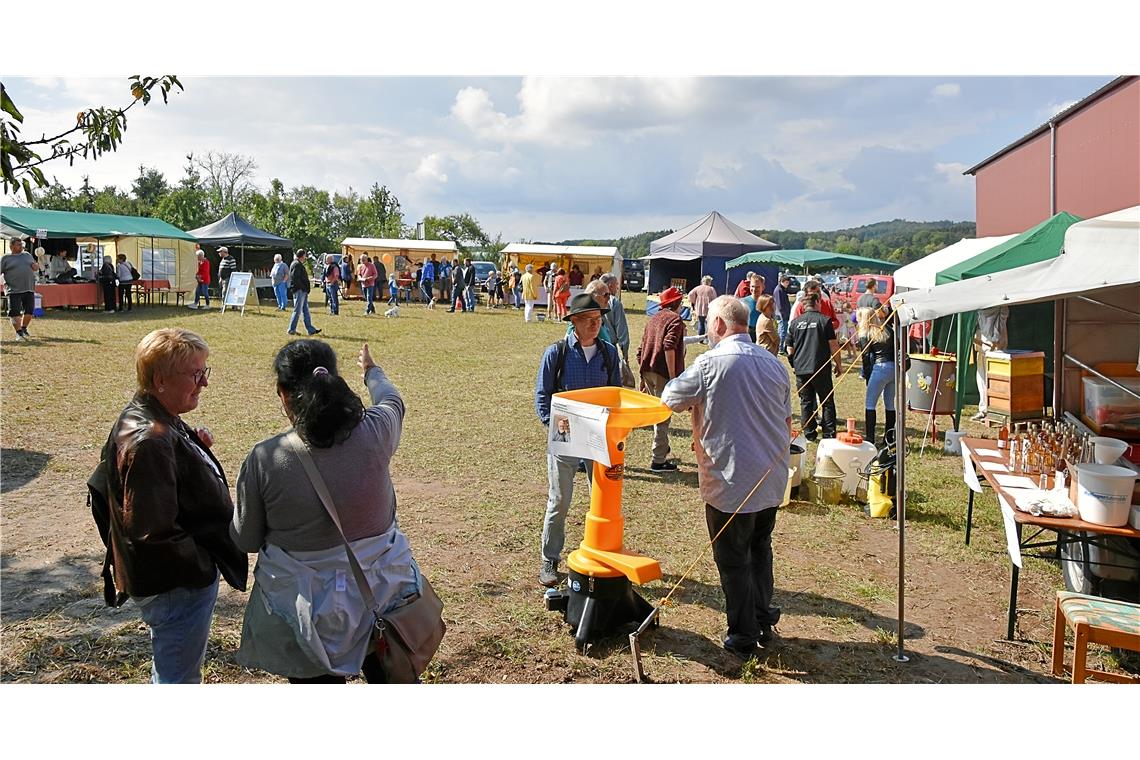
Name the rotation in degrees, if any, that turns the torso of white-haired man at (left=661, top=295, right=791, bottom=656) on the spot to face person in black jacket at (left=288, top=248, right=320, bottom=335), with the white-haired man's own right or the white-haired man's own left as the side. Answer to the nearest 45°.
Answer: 0° — they already face them

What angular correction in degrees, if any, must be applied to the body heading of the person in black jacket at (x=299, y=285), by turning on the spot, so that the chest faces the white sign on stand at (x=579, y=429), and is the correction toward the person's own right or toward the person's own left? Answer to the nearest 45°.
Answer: approximately 90° to the person's own right

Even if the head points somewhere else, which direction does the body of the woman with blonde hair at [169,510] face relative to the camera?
to the viewer's right

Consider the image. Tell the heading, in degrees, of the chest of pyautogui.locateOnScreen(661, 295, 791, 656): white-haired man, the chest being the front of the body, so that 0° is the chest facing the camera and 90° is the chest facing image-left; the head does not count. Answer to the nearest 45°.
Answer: approximately 135°

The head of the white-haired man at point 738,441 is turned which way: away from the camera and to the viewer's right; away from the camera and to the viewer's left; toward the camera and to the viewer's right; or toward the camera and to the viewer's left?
away from the camera and to the viewer's left

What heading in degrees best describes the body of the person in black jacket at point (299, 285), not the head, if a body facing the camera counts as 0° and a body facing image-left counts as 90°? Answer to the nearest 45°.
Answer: approximately 270°

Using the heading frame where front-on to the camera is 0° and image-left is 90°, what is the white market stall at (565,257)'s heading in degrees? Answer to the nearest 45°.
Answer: approximately 0°

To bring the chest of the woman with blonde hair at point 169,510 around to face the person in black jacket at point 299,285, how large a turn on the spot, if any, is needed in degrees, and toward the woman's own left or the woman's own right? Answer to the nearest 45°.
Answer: approximately 90° to the woman's own left
